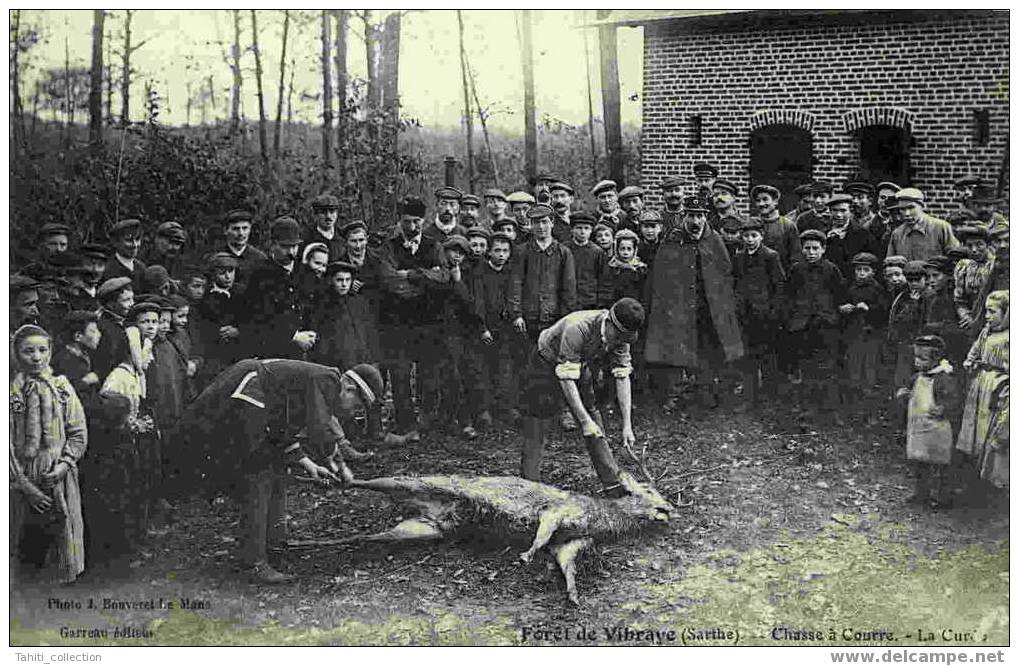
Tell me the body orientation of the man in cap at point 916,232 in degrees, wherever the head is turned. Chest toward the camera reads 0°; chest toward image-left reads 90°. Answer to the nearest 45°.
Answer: approximately 45°

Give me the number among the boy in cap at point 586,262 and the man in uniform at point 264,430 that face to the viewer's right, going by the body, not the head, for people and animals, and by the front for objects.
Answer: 1

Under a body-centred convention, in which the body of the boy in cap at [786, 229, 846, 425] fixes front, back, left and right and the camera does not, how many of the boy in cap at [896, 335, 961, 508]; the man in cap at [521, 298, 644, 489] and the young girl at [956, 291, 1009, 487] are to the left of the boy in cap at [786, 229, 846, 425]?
2

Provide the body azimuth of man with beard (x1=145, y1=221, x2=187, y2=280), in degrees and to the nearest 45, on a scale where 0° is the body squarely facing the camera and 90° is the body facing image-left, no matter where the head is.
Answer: approximately 315°

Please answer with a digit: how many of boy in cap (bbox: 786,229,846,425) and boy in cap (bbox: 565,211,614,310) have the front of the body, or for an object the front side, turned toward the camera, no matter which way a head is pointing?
2

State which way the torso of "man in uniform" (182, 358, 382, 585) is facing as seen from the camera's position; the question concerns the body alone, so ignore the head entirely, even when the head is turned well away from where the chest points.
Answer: to the viewer's right

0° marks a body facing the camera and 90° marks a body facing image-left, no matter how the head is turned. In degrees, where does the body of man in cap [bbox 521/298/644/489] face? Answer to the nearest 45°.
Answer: approximately 315°
